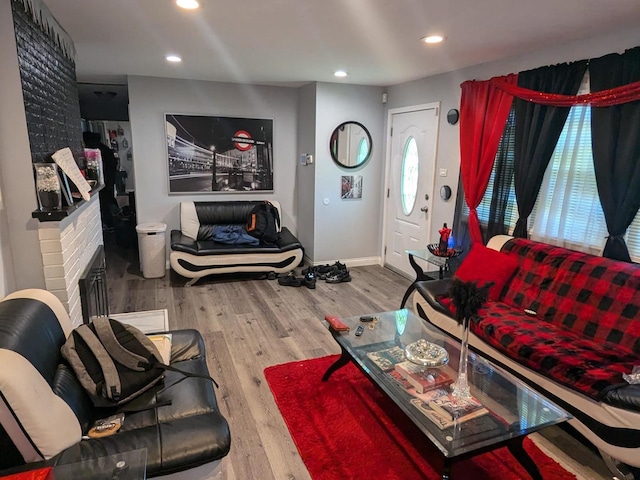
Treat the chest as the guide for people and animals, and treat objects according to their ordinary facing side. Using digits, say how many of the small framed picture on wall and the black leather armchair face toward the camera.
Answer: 1

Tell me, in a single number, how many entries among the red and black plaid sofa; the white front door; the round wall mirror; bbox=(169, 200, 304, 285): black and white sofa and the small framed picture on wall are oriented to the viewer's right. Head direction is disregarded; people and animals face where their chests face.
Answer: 0

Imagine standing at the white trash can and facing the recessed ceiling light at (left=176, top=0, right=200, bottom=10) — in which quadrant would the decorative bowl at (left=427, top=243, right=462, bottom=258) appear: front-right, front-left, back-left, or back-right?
front-left

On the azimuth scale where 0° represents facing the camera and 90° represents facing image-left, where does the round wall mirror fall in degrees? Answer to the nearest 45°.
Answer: approximately 0°

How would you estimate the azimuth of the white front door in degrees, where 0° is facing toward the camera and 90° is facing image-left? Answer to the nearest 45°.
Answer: approximately 45°

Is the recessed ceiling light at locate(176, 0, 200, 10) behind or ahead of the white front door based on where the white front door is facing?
ahead

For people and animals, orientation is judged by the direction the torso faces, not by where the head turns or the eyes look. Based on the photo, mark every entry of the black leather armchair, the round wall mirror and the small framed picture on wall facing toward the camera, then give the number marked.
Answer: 2

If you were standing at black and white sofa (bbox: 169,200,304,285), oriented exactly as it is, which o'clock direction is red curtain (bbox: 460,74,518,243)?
The red curtain is roughly at 10 o'clock from the black and white sofa.

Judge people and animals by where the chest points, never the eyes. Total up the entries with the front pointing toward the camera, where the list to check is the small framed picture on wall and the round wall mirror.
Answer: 2

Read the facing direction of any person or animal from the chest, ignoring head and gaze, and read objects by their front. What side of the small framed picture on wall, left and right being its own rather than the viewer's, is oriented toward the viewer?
front

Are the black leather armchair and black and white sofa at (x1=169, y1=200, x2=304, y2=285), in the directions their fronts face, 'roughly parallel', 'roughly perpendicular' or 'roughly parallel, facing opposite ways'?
roughly perpendicular

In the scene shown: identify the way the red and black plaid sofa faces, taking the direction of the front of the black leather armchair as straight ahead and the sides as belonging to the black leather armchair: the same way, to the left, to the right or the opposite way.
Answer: the opposite way

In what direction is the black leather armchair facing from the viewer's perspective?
to the viewer's right

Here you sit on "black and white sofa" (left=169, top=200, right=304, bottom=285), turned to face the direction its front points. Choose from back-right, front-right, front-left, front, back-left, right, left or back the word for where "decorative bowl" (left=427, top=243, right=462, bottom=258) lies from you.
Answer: front-left

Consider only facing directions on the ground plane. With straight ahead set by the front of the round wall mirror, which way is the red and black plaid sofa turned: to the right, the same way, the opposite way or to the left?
to the right

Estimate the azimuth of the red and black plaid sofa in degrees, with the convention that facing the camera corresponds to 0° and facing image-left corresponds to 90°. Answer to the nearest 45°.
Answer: approximately 45°

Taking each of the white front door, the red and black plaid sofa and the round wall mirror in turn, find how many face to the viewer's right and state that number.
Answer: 0

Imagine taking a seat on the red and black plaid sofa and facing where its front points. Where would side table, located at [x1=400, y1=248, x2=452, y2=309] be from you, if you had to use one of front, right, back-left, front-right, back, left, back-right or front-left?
right

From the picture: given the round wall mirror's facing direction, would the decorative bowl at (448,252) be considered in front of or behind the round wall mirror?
in front

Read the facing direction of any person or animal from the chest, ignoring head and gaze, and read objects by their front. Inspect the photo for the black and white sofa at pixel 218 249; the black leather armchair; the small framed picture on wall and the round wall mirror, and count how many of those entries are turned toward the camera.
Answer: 3

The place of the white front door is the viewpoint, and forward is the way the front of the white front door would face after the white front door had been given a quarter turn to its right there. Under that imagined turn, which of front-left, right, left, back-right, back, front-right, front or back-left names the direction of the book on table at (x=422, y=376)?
back-left

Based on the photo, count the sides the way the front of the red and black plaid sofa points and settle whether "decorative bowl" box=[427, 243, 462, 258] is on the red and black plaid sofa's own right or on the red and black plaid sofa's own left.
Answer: on the red and black plaid sofa's own right

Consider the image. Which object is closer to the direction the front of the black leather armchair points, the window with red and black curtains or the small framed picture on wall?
the window with red and black curtains
